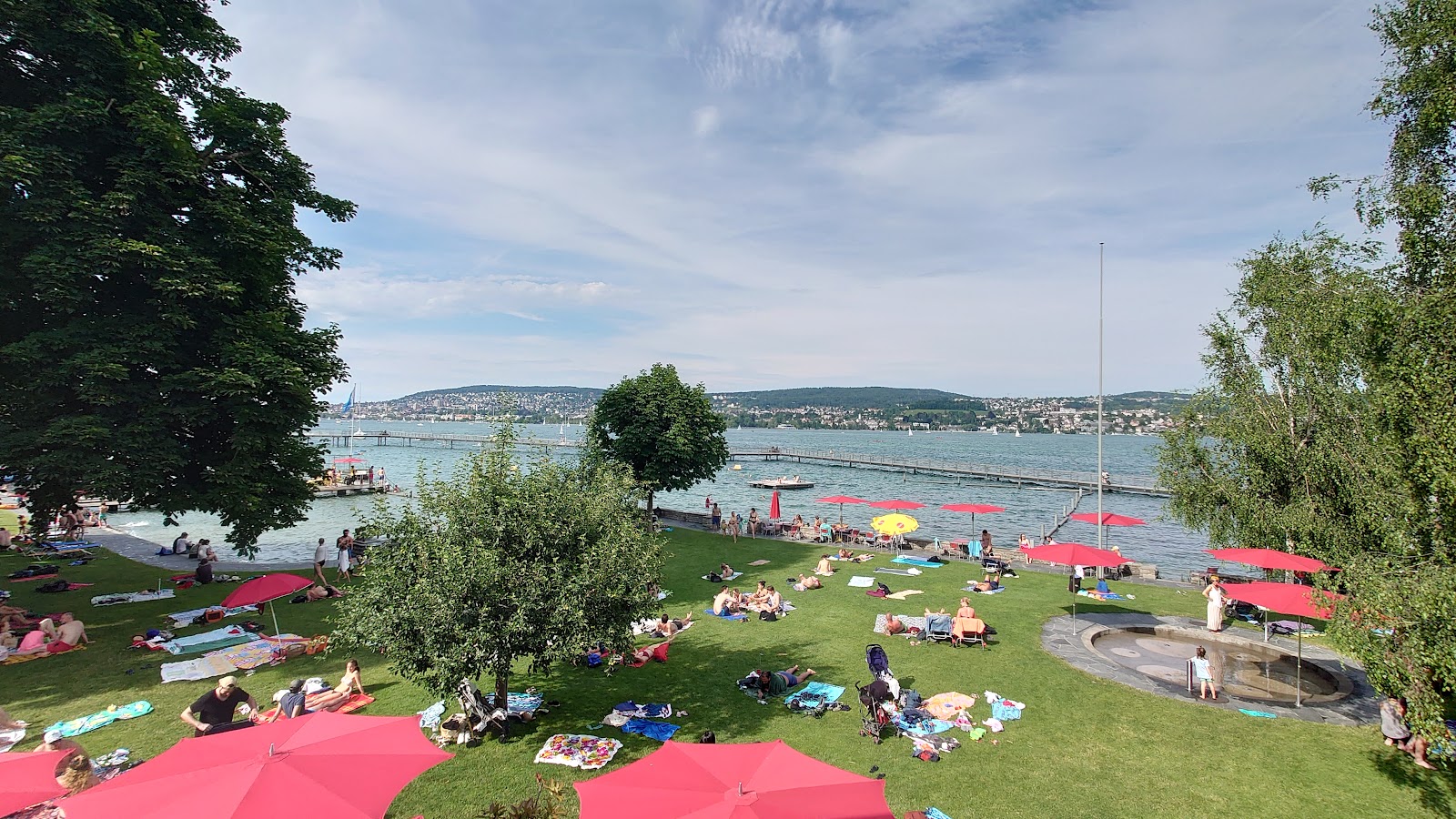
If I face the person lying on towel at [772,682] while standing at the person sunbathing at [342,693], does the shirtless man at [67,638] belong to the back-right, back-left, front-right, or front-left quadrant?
back-left

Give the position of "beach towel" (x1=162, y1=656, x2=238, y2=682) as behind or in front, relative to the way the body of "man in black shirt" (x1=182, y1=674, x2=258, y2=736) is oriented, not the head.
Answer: behind

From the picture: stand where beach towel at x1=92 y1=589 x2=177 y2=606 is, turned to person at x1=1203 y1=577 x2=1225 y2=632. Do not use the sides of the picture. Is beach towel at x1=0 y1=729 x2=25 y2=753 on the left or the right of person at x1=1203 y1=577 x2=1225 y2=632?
right

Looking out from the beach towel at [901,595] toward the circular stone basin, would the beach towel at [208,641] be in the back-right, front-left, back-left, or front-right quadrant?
back-right

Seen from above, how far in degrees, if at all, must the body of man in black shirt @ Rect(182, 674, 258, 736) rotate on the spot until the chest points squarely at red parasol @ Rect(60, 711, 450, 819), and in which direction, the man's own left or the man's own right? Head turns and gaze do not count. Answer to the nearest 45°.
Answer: approximately 45° to the man's own right

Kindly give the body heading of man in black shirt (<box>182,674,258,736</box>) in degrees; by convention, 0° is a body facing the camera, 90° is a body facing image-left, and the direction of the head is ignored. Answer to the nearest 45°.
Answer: approximately 315°

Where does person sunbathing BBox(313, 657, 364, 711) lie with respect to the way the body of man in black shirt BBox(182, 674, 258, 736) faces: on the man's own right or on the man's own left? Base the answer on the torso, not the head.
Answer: on the man's own left
